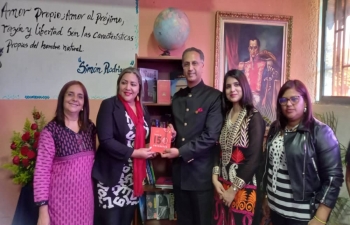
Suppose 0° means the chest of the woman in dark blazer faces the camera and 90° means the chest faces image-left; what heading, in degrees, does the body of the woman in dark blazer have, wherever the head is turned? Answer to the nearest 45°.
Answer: approximately 315°

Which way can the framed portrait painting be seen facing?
toward the camera

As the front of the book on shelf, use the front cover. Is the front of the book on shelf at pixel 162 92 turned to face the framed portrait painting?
no

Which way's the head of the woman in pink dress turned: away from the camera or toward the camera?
toward the camera

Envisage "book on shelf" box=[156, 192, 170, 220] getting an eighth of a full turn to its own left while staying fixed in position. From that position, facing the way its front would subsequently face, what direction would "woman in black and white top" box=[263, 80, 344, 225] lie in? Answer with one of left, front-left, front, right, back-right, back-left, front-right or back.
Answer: front

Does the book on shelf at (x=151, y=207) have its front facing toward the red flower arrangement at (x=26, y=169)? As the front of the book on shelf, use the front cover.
no

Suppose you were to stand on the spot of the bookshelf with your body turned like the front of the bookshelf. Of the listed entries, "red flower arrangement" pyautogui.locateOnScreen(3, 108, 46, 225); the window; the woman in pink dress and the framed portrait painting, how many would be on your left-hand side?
2

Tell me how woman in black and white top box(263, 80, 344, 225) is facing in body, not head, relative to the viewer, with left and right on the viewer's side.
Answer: facing the viewer and to the left of the viewer

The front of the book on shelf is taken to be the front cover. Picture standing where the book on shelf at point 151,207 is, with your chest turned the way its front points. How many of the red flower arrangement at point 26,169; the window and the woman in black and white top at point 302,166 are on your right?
1

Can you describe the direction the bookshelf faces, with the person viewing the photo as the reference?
facing the viewer

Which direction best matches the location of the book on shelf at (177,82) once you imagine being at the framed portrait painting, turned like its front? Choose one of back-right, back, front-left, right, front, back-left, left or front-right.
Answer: front-right

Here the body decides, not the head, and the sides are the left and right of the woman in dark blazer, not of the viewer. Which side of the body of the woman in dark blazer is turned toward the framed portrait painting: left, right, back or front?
left

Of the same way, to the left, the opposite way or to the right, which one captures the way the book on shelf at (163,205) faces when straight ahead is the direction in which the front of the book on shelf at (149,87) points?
the same way

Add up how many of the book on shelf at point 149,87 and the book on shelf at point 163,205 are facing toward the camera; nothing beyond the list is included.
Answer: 2

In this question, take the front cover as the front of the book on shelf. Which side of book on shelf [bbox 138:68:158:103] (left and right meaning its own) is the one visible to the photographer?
front
